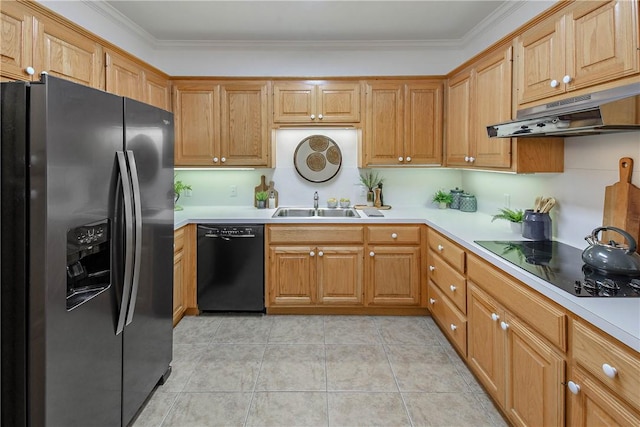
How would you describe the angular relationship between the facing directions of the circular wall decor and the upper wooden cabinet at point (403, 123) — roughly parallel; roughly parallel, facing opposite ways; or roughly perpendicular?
roughly parallel

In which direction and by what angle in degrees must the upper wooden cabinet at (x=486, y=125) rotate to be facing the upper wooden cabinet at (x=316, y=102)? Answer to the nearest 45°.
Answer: approximately 45° to its right

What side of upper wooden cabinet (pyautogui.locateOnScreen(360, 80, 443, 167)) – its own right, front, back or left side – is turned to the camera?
front

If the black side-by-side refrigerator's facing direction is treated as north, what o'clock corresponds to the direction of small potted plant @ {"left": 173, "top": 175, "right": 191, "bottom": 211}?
The small potted plant is roughly at 8 o'clock from the black side-by-side refrigerator.

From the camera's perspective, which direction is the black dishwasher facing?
toward the camera

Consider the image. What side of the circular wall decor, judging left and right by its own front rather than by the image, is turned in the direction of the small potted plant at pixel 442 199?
left

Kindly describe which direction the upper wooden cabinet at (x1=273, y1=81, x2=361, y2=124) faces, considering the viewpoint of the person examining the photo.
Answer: facing the viewer

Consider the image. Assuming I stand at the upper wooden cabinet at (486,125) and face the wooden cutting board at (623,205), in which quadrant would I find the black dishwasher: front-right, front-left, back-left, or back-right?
back-right

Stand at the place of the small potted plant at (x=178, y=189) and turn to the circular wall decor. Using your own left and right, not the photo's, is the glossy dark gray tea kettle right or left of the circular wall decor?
right

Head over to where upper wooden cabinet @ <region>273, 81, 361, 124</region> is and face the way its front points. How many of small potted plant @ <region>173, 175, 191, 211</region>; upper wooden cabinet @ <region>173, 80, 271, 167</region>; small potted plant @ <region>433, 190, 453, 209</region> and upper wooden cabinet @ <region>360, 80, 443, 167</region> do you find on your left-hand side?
2

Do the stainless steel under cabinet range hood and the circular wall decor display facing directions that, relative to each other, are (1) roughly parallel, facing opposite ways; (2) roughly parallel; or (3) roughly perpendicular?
roughly perpendicular

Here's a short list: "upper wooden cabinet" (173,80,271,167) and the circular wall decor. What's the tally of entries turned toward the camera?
2

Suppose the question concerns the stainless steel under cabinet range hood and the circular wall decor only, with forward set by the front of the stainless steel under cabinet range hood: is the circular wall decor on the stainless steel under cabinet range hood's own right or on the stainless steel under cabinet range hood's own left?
on the stainless steel under cabinet range hood's own right
